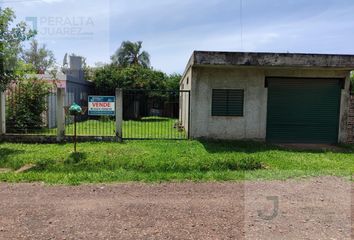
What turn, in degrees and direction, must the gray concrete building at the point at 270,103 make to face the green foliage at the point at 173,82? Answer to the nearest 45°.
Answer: approximately 135° to its right

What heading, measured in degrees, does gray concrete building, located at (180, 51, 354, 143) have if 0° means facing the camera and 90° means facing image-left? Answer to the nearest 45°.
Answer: approximately 0°

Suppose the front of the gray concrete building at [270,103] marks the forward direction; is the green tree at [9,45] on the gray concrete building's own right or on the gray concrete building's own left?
on the gray concrete building's own right

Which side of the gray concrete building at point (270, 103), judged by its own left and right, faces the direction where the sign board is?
right

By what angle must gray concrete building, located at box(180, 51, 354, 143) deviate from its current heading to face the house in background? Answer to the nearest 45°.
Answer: approximately 90° to its right

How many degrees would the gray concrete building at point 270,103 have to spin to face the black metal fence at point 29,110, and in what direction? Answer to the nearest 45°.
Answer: approximately 90° to its right

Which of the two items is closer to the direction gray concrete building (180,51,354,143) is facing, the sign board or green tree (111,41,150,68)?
the sign board

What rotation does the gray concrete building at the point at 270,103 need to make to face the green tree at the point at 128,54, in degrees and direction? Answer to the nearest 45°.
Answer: approximately 135° to its right
